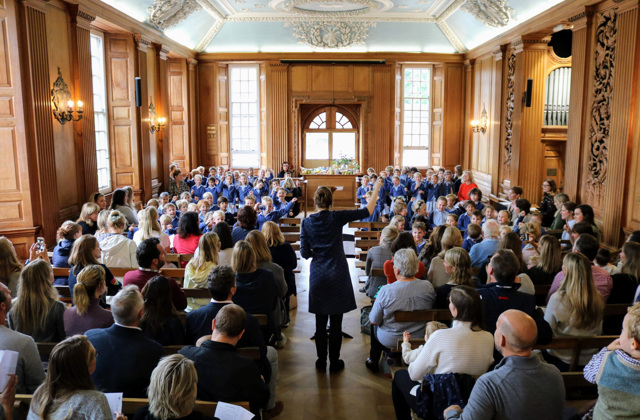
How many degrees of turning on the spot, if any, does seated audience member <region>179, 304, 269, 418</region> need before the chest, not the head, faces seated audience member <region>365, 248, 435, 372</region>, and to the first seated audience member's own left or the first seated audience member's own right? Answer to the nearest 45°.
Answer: approximately 45° to the first seated audience member's own right

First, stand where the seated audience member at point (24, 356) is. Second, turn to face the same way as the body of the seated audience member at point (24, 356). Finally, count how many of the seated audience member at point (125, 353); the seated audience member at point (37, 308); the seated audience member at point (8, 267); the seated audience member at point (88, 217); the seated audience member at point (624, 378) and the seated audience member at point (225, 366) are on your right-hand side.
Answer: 3

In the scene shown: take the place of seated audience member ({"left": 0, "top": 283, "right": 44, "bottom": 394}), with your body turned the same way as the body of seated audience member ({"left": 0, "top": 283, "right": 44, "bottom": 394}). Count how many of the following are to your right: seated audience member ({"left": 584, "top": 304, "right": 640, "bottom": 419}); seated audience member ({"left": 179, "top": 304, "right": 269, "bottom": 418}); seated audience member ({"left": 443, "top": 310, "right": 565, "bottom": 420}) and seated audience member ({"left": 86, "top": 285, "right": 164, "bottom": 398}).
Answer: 4

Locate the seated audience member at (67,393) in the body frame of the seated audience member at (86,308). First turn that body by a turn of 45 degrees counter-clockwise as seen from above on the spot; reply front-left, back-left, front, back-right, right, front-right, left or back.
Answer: back

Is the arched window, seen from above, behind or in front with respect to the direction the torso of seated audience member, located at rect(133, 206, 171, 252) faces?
in front

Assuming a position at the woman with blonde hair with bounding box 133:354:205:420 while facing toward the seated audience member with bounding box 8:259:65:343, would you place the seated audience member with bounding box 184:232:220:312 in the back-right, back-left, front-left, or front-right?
front-right

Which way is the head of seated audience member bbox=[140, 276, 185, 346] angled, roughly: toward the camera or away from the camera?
away from the camera

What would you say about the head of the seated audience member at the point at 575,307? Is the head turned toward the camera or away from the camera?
away from the camera

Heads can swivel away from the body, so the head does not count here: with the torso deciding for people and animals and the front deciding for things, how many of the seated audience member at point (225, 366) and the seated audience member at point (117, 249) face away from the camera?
2

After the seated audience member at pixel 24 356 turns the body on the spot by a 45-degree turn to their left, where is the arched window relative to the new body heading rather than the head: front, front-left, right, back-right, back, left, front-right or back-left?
front-right

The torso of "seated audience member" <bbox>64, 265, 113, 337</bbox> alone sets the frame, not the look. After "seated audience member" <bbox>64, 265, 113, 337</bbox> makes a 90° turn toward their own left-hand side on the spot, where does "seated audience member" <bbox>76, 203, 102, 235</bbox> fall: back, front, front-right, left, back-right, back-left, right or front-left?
front-right

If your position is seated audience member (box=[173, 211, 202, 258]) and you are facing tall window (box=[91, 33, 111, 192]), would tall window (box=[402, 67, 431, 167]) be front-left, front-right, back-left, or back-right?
front-right

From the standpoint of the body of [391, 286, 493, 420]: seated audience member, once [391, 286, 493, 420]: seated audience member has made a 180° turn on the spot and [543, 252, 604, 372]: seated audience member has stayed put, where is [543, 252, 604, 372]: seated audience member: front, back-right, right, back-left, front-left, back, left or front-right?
left

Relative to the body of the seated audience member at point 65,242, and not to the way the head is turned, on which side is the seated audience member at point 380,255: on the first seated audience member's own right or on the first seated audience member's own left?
on the first seated audience member's own right

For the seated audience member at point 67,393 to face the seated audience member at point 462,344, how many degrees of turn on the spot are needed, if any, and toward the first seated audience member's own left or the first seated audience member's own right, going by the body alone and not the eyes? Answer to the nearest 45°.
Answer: approximately 45° to the first seated audience member's own right

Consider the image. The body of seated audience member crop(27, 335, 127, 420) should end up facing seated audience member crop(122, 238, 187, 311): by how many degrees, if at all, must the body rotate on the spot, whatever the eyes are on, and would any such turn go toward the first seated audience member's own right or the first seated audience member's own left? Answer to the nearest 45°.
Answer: approximately 45° to the first seated audience member's own left

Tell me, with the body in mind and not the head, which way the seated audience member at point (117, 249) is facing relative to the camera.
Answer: away from the camera

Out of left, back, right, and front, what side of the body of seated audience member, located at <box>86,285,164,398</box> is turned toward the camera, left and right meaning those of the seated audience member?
back

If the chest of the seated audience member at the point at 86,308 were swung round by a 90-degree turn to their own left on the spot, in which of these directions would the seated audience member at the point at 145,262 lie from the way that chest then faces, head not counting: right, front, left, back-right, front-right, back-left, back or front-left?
right

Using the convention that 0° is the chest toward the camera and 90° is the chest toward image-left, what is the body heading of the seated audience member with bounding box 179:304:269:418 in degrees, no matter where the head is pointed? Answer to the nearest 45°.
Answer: approximately 180°

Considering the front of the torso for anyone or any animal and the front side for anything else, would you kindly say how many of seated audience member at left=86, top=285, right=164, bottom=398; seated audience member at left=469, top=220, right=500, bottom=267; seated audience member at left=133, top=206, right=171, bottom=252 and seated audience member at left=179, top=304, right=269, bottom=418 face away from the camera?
4

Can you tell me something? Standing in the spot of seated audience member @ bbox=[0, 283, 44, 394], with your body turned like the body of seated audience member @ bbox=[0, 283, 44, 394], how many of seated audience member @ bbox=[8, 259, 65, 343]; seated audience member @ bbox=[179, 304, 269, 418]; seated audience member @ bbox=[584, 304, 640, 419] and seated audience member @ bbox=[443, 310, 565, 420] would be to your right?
3

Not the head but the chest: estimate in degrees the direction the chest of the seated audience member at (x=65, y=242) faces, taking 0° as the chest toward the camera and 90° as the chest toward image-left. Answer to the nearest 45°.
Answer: approximately 225°

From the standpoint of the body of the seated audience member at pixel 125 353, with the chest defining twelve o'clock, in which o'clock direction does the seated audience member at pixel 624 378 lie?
the seated audience member at pixel 624 378 is roughly at 4 o'clock from the seated audience member at pixel 125 353.
